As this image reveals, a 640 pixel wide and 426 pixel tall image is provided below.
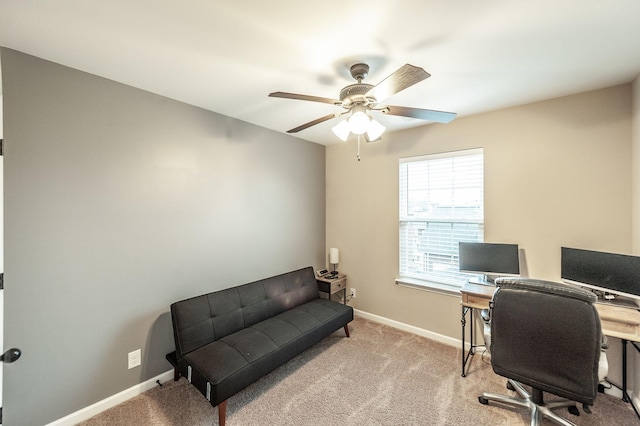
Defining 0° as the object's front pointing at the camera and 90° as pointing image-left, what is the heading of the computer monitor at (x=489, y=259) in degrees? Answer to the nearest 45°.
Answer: approximately 0°

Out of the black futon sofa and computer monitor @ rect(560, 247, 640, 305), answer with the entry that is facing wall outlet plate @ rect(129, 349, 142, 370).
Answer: the computer monitor

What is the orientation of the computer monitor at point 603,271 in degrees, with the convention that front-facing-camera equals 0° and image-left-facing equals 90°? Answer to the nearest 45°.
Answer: approximately 45°

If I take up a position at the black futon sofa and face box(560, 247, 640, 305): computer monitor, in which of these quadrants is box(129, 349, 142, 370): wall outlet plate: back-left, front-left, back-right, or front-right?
back-right

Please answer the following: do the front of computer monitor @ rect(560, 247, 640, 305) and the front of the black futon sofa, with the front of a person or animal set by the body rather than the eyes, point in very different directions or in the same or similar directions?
very different directions
